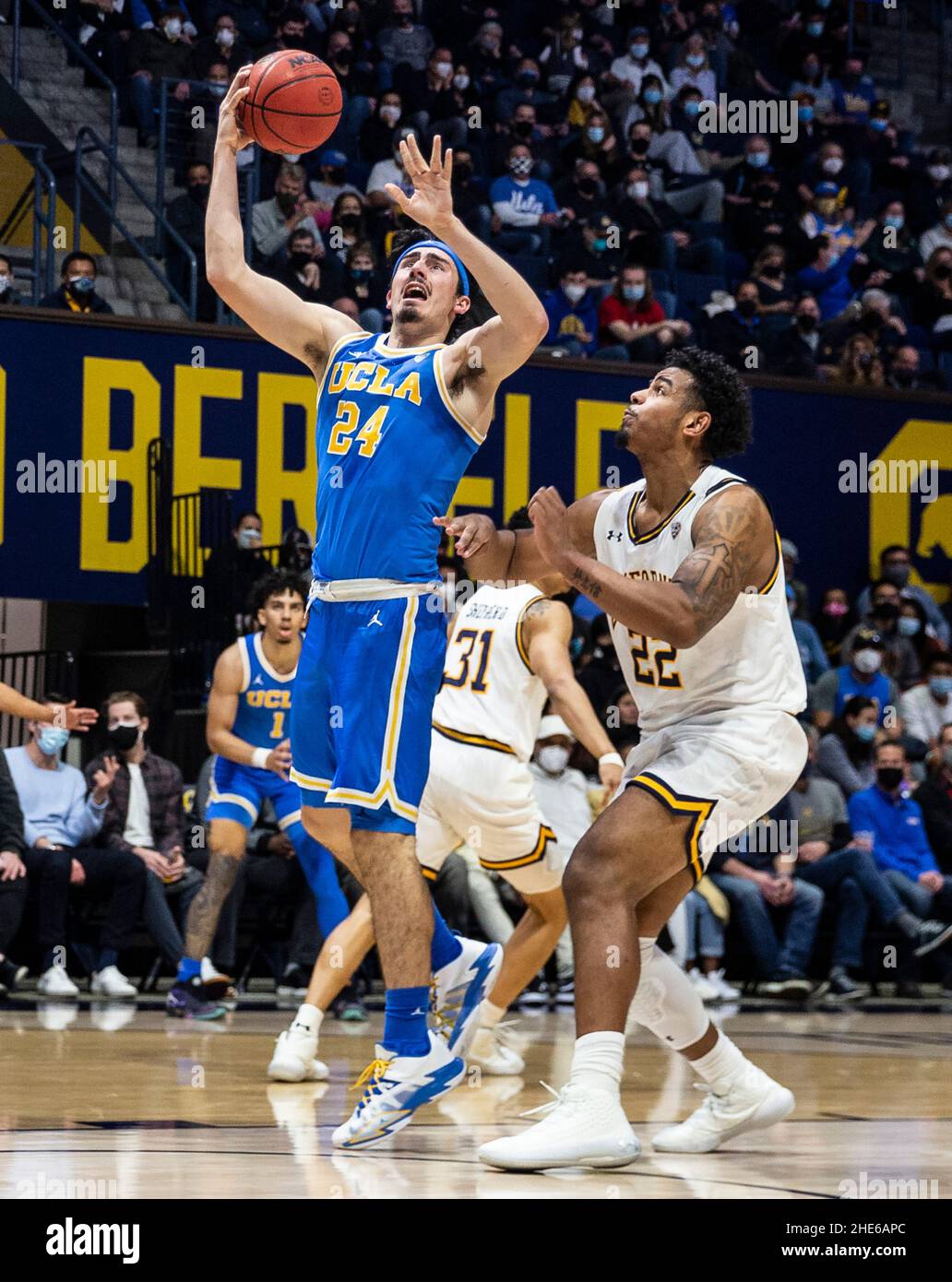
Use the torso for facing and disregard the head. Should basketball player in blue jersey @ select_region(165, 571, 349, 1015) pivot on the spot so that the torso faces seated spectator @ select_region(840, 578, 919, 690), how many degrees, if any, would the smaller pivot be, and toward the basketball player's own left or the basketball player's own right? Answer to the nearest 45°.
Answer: approximately 90° to the basketball player's own left

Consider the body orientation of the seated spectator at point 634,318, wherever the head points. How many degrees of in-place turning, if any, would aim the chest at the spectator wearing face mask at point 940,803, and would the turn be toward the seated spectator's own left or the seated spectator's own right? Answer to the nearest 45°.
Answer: approximately 45° to the seated spectator's own left

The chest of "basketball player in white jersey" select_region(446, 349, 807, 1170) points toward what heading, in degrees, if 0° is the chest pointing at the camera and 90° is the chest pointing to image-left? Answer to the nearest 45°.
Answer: approximately 45°

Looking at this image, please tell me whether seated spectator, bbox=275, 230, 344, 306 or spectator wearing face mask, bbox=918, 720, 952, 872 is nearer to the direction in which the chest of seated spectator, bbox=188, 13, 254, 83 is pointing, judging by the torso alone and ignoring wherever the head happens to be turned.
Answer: the seated spectator

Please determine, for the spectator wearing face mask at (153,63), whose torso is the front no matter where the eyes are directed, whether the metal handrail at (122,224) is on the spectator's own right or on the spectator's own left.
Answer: on the spectator's own right

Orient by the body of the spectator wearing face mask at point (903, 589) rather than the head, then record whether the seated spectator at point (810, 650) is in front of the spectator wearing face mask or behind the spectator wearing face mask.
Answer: in front
